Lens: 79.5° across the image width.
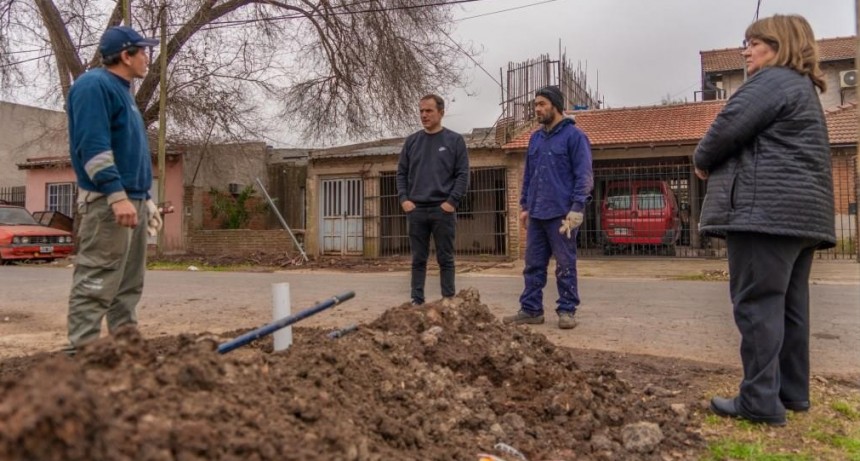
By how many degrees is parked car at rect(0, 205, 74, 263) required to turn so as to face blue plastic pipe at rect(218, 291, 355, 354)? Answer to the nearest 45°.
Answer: approximately 45° to its right

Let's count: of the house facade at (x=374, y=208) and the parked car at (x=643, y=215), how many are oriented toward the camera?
1

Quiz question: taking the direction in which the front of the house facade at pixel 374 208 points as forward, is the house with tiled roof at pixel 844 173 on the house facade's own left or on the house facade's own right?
on the house facade's own left

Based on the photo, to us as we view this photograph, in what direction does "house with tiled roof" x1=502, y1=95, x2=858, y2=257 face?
facing the viewer

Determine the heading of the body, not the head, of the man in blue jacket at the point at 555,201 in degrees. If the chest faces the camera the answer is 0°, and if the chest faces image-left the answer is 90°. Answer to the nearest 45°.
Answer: approximately 45°

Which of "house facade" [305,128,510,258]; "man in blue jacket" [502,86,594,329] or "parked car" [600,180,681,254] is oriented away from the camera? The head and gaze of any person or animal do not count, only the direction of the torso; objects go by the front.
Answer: the parked car

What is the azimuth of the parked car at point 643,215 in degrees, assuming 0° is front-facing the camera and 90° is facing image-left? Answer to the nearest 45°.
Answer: approximately 180°

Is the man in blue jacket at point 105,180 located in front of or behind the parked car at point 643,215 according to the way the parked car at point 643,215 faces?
behind

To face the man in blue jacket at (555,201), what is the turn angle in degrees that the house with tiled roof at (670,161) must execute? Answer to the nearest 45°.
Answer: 0° — it already faces them

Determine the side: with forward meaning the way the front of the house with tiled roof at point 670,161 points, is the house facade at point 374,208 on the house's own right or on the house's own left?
on the house's own right

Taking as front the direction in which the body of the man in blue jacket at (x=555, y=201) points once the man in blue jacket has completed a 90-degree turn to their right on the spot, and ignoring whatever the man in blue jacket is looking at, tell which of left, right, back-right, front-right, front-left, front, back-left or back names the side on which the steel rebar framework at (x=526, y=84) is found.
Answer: front-right

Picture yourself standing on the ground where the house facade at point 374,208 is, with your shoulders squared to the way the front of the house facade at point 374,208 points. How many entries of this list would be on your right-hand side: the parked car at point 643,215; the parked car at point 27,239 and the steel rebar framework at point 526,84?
1

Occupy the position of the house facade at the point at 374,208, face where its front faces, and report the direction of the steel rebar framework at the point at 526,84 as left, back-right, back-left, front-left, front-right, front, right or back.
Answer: left

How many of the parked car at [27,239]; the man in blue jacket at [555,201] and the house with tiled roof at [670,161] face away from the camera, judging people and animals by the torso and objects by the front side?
0

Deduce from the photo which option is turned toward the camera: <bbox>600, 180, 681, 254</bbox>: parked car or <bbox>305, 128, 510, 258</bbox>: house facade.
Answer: the house facade

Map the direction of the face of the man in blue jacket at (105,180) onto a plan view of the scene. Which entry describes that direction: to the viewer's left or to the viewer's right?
to the viewer's right
